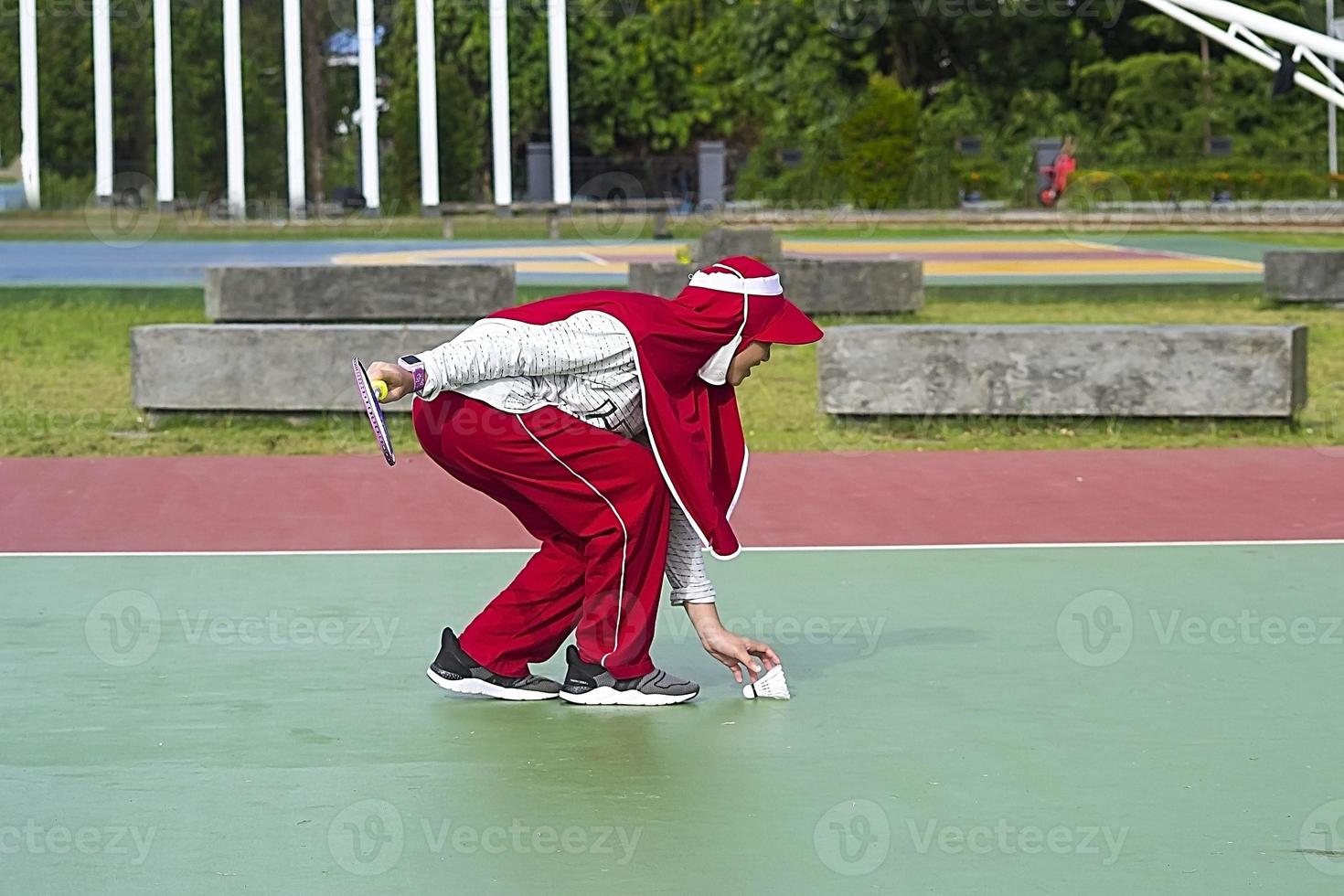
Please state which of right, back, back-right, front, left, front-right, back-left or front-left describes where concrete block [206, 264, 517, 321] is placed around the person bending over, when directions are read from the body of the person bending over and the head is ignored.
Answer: left

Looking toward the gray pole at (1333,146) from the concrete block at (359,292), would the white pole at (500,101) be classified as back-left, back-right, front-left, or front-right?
front-left

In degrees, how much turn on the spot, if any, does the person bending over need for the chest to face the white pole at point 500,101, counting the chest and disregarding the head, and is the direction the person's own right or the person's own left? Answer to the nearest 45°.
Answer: approximately 90° to the person's own left

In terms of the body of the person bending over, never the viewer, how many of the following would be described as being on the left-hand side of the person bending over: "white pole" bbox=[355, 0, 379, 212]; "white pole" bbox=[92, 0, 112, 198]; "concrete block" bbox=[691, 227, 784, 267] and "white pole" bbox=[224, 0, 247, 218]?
4

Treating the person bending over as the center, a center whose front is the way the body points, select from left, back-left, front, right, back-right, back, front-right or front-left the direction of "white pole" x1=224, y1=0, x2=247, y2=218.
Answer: left

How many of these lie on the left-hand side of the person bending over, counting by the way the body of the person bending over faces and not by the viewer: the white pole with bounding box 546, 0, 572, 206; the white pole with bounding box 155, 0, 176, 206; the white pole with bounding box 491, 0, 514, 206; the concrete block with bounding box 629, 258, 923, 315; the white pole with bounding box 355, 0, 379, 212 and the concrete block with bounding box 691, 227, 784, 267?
6

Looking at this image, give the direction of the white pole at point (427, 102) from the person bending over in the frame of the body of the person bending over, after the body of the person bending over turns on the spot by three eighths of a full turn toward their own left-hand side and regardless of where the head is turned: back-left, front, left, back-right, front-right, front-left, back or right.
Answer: front-right

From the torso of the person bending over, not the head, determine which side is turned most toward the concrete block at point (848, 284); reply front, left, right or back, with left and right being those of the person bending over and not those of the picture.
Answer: left

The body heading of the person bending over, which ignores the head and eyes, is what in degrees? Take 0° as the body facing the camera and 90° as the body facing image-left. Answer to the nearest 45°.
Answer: approximately 270°

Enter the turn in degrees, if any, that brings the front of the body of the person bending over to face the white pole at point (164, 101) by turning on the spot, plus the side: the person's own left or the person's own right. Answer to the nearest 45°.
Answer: approximately 90° to the person's own left

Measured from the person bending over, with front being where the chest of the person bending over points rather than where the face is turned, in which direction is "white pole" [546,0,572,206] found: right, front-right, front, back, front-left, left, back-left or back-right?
left

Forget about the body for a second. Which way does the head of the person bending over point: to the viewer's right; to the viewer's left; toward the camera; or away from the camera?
to the viewer's right

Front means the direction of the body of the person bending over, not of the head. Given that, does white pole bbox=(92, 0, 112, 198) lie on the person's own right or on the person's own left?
on the person's own left

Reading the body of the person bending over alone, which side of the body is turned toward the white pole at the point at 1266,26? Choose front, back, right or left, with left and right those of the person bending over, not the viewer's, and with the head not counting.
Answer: left

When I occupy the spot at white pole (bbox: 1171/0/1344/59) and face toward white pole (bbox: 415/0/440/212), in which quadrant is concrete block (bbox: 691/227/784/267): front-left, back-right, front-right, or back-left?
front-left

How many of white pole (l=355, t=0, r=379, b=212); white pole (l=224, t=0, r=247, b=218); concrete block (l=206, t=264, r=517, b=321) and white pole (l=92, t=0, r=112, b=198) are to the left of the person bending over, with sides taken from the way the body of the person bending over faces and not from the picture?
4

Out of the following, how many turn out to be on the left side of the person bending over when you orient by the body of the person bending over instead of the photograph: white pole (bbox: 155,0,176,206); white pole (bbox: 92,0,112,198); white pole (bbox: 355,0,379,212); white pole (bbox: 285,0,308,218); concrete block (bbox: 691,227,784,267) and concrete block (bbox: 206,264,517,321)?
6

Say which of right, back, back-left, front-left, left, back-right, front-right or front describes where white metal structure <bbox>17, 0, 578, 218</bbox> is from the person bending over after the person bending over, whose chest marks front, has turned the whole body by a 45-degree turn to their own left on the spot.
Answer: front-left

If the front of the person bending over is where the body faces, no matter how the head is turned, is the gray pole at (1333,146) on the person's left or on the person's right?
on the person's left
